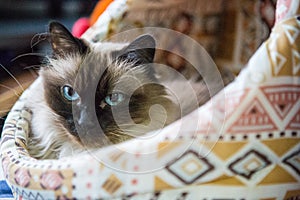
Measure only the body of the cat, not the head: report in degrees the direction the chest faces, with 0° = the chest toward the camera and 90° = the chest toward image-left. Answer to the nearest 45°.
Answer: approximately 45°
